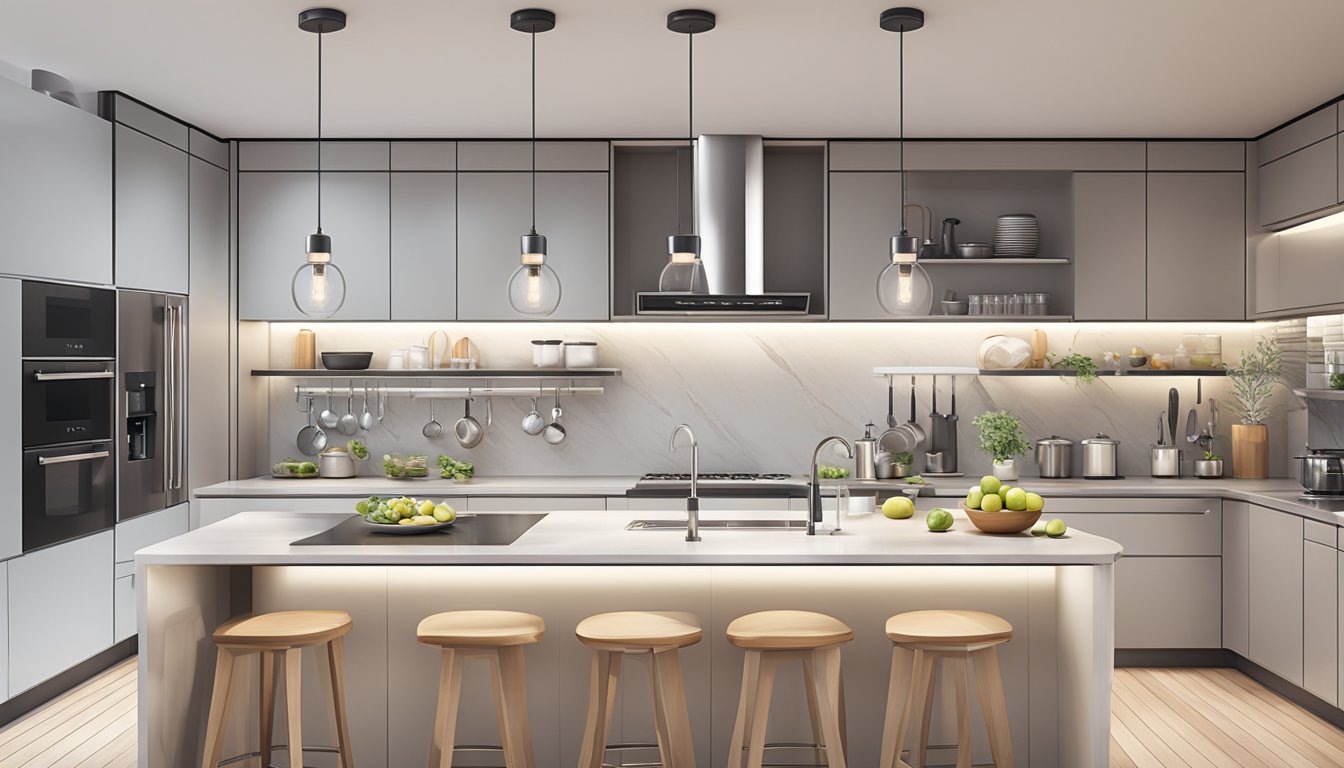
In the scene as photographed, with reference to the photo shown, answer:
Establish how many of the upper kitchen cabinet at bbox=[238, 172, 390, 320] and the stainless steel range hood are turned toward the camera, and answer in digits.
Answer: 2

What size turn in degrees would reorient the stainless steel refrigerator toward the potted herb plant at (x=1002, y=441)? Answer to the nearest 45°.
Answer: approximately 45° to its left

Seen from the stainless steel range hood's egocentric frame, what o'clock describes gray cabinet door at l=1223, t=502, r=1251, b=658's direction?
The gray cabinet door is roughly at 9 o'clock from the stainless steel range hood.

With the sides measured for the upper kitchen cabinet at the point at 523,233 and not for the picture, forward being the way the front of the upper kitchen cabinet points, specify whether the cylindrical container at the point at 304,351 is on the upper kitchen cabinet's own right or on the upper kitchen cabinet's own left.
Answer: on the upper kitchen cabinet's own right

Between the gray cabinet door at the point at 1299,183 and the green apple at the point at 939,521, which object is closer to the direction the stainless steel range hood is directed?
the green apple

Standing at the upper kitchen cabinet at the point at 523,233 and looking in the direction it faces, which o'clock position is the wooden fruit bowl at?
The wooden fruit bowl is roughly at 11 o'clock from the upper kitchen cabinet.

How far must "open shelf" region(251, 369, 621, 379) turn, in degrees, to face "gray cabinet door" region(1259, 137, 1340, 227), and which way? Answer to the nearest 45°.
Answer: approximately 90° to its left

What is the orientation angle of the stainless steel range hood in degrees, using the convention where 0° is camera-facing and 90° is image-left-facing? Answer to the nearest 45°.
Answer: approximately 0°

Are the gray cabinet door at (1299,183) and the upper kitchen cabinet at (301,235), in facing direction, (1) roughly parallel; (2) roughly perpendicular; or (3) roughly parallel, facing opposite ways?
roughly perpendicular

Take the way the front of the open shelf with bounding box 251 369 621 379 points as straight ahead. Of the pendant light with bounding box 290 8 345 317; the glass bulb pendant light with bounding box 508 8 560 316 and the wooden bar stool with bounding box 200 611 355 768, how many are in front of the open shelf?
3

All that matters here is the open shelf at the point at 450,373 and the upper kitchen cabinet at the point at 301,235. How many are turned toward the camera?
2
